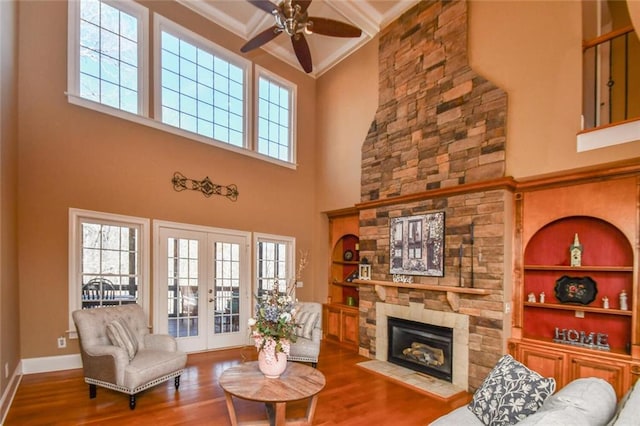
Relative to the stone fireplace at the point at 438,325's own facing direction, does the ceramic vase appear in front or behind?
in front

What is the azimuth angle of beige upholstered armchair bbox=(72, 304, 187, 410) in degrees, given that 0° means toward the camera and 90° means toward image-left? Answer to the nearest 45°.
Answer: approximately 315°

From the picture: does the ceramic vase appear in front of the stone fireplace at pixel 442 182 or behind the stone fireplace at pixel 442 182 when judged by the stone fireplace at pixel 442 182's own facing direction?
in front

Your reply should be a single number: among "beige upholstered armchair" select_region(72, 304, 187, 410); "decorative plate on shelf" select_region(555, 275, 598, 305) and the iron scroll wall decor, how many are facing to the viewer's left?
0

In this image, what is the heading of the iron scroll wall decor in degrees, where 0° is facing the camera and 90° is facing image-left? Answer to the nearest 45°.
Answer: approximately 315°

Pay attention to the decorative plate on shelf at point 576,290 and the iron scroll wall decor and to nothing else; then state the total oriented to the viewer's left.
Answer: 0

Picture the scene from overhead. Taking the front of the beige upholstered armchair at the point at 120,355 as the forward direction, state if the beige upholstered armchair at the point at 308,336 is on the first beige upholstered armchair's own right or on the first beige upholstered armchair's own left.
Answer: on the first beige upholstered armchair's own left

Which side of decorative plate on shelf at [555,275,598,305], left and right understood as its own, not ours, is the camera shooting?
front

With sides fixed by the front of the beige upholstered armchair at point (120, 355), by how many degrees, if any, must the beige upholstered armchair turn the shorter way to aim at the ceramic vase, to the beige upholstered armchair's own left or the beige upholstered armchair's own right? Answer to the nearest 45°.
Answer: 0° — it already faces it
